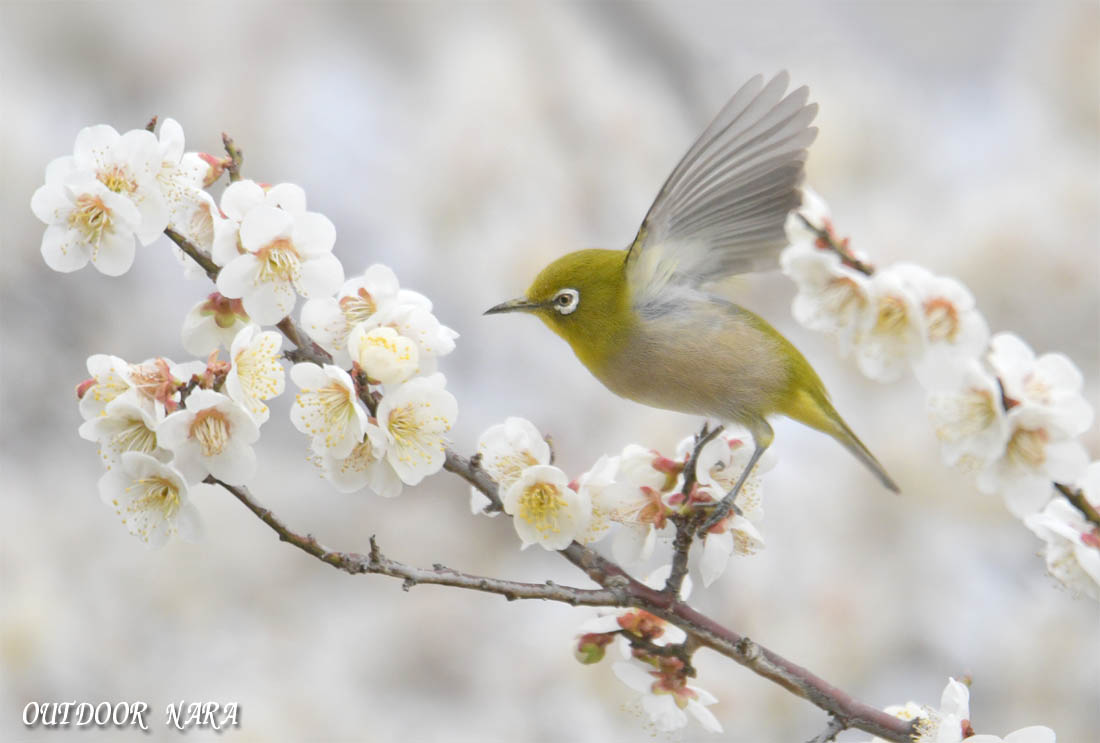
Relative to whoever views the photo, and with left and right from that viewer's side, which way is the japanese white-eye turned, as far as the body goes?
facing to the left of the viewer
